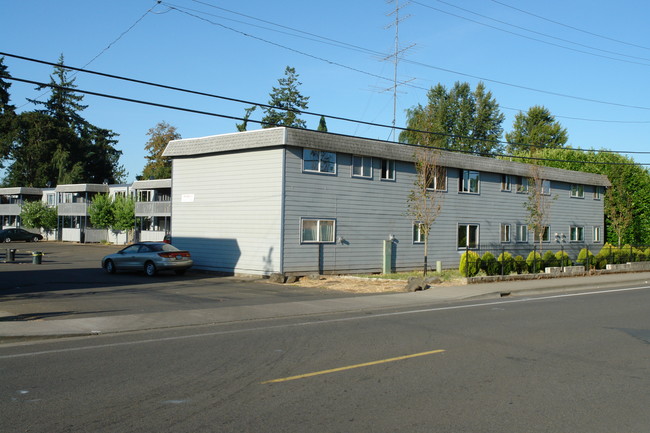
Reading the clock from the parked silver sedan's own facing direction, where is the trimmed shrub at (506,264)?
The trimmed shrub is roughly at 5 o'clock from the parked silver sedan.

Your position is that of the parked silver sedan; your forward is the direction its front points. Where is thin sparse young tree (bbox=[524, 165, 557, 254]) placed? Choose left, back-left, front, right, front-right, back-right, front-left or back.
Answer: back-right

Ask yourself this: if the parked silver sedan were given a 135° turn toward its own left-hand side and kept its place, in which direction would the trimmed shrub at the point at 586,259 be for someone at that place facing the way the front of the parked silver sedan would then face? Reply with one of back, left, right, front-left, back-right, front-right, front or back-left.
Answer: left

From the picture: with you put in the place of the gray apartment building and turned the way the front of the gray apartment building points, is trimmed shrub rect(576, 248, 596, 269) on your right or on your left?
on your left

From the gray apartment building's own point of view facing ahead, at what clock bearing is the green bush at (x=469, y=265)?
The green bush is roughly at 11 o'clock from the gray apartment building.

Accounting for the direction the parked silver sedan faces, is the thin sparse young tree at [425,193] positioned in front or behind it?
behind

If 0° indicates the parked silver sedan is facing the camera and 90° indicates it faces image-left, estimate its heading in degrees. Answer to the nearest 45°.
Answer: approximately 135°

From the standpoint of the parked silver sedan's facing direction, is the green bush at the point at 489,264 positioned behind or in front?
behind

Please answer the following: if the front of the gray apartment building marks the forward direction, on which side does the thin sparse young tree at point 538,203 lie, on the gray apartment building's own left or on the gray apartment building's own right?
on the gray apartment building's own left

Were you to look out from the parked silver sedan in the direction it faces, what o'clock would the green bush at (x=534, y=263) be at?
The green bush is roughly at 5 o'clock from the parked silver sedan.

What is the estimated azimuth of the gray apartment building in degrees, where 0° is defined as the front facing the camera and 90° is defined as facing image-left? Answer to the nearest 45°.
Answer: approximately 315°

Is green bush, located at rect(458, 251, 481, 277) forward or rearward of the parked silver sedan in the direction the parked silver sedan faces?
rearward

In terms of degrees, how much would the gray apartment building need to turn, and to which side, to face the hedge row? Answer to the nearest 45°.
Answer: approximately 45° to its left
